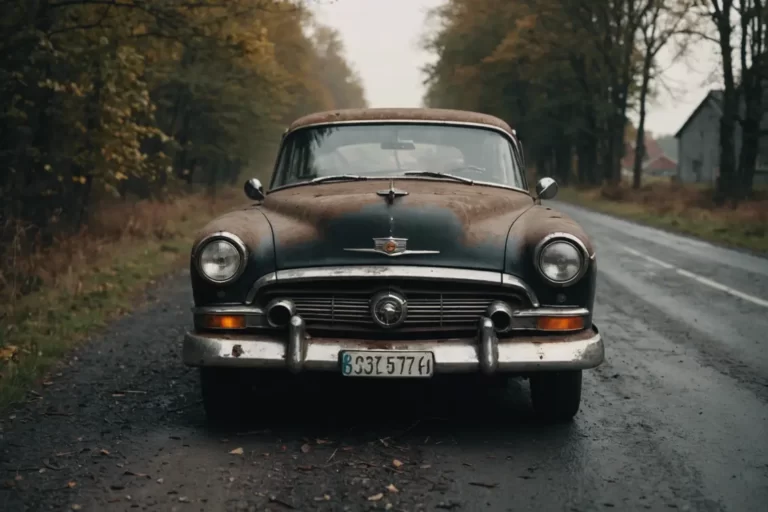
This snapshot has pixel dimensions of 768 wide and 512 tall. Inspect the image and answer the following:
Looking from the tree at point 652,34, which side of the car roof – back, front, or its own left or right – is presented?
back

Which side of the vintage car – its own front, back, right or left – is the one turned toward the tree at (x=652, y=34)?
back

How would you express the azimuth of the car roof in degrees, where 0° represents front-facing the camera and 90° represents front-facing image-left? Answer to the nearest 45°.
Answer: approximately 0°
